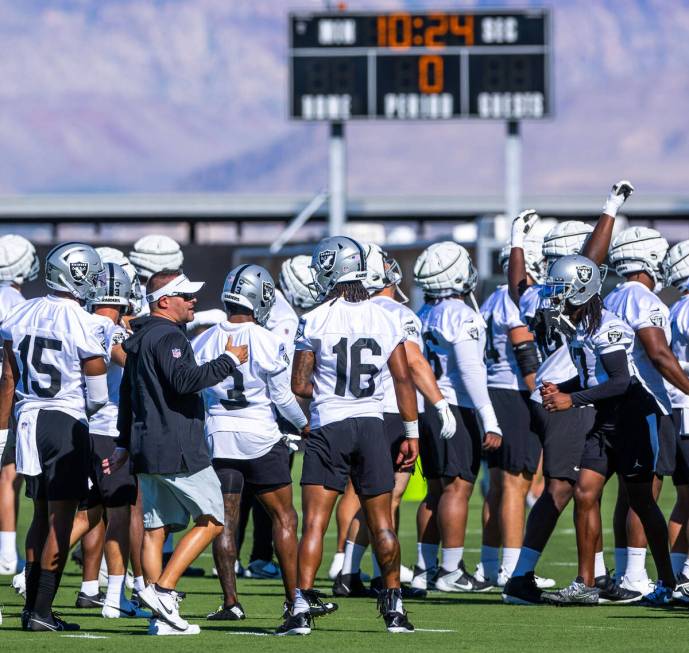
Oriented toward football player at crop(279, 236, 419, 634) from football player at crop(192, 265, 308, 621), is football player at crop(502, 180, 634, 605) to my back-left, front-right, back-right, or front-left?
front-left

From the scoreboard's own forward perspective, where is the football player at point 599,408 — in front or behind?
in front

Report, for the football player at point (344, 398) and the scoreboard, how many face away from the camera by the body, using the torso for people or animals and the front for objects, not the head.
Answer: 1

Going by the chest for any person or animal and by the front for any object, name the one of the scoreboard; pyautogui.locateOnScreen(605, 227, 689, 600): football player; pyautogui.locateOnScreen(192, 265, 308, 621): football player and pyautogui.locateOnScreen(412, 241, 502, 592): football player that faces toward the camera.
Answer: the scoreboard

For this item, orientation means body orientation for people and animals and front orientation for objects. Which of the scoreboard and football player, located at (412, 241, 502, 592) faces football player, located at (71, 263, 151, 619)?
the scoreboard

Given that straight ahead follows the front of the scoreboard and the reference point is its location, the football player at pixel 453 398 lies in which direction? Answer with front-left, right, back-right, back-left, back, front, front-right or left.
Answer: front

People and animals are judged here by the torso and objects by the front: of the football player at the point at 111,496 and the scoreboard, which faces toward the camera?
the scoreboard

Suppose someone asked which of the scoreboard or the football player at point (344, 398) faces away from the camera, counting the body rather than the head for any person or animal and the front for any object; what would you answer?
the football player

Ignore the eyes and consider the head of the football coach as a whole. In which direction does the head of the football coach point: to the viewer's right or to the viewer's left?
to the viewer's right

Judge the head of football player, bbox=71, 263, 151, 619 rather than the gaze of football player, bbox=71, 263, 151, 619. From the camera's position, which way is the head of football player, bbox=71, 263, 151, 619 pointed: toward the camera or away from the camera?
away from the camera

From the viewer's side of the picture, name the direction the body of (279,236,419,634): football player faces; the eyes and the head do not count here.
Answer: away from the camera

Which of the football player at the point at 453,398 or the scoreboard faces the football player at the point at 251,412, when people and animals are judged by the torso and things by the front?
the scoreboard

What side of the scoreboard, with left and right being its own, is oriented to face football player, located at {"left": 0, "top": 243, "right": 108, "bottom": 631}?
front

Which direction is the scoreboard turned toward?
toward the camera
